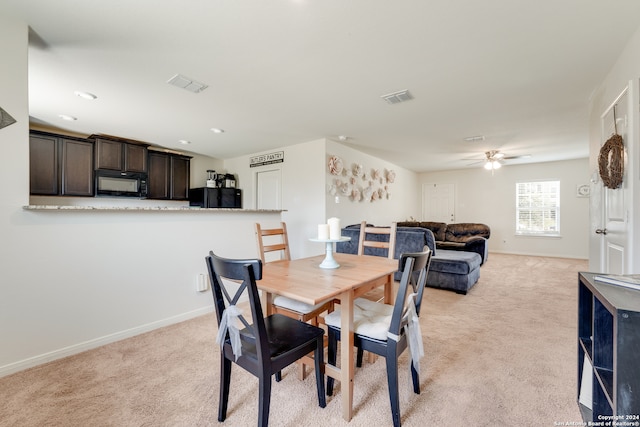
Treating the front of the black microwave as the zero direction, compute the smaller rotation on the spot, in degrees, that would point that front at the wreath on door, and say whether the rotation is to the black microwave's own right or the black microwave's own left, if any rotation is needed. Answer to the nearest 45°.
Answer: approximately 45° to the black microwave's own left

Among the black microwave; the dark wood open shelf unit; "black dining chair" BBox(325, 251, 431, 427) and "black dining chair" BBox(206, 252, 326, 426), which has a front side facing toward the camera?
the black microwave

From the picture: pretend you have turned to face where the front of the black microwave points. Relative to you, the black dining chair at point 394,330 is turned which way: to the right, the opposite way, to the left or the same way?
the opposite way

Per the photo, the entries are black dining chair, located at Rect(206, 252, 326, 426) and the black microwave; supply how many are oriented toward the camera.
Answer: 1

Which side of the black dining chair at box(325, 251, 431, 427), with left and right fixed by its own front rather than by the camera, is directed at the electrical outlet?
front

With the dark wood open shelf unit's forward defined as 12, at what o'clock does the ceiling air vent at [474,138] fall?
The ceiling air vent is roughly at 2 o'clock from the dark wood open shelf unit.

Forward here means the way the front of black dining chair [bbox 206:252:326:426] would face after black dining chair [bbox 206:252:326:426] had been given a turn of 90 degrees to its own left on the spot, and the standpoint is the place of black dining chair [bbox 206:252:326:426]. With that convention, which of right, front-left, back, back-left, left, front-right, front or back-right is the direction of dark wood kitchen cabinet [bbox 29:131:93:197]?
front

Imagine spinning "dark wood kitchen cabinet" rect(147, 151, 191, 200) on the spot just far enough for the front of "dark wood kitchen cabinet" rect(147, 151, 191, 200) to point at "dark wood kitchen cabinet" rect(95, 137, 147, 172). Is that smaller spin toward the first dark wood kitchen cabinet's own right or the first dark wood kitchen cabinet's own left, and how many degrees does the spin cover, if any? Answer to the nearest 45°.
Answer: approximately 90° to the first dark wood kitchen cabinet's own right

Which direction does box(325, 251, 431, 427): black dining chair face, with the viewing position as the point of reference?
facing away from the viewer and to the left of the viewer

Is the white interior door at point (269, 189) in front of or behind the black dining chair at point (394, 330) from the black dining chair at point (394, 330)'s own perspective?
in front
